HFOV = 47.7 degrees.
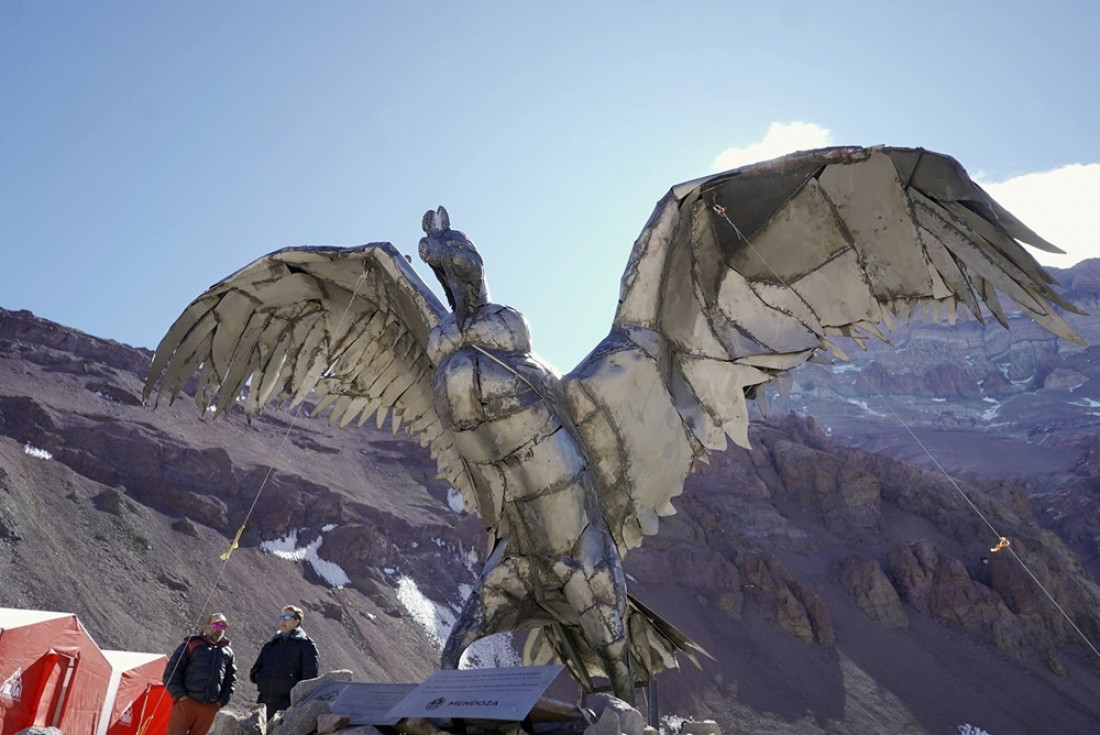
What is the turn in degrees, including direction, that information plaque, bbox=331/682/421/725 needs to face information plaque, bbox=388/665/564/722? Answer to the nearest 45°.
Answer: approximately 45° to its left

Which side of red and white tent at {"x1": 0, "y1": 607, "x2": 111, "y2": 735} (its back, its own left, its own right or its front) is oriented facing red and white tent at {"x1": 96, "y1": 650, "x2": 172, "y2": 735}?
left

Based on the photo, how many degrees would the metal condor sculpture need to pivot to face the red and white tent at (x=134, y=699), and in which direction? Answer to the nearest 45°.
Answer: approximately 90° to its right

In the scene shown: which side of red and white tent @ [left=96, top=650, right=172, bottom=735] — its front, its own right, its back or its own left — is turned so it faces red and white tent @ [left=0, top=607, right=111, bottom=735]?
right
